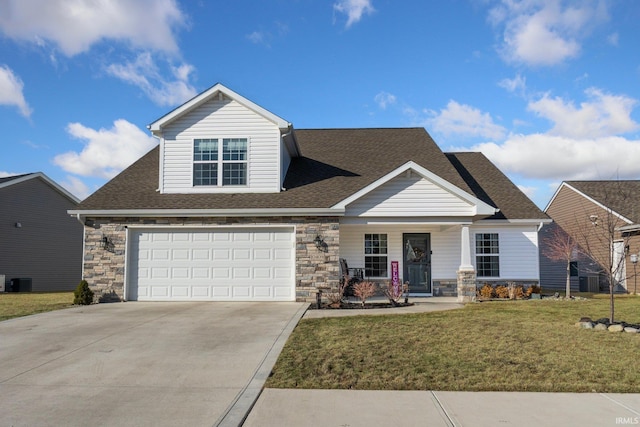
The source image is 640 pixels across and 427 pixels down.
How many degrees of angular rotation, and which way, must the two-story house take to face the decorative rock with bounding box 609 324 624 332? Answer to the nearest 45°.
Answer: approximately 45° to its left

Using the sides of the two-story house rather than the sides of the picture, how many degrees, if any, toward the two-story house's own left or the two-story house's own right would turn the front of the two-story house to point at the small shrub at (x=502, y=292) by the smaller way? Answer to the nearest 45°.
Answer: approximately 90° to the two-story house's own left

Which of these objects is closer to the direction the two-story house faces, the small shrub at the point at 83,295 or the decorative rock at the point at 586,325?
the decorative rock

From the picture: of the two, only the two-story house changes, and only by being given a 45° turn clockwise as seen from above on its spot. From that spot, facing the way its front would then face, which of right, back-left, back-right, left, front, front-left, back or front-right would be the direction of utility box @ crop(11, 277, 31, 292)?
right

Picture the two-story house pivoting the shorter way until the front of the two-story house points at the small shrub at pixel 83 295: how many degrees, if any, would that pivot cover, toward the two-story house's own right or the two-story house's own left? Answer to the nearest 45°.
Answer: approximately 90° to the two-story house's own right

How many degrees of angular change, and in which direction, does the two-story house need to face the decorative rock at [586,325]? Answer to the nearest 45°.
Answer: approximately 45° to its left

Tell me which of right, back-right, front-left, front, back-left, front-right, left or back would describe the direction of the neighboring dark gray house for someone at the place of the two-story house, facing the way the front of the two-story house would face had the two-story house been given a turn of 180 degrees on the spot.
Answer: front-left

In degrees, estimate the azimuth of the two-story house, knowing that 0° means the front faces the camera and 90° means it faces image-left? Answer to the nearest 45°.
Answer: approximately 0°
